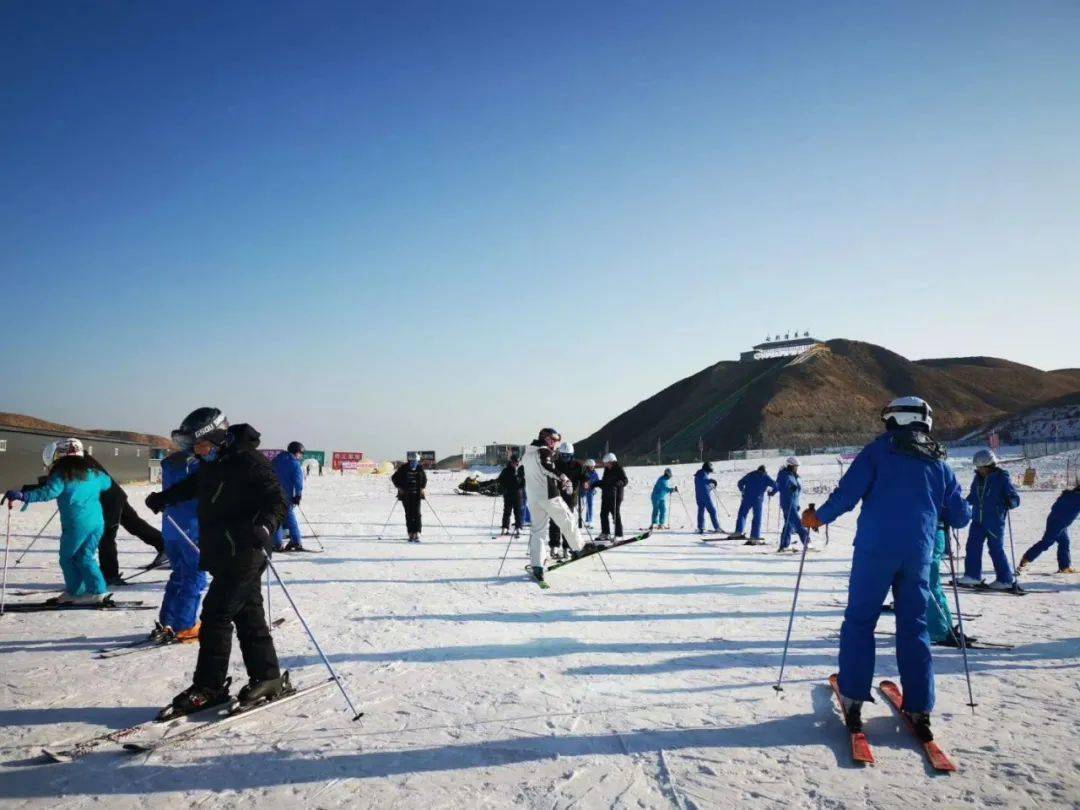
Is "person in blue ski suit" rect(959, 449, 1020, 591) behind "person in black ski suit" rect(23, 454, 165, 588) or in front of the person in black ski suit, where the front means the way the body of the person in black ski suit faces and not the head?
behind

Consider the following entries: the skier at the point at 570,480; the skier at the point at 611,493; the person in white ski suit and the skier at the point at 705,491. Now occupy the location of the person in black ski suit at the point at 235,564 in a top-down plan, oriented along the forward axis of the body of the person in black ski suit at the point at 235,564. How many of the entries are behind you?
4

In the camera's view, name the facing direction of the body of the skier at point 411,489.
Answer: toward the camera

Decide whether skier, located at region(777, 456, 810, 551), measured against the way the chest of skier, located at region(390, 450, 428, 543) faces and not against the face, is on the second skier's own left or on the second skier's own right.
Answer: on the second skier's own left

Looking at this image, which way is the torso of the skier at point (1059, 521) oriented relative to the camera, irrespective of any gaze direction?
to the viewer's right

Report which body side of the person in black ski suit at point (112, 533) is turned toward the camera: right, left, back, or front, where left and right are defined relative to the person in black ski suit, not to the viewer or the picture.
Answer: left
